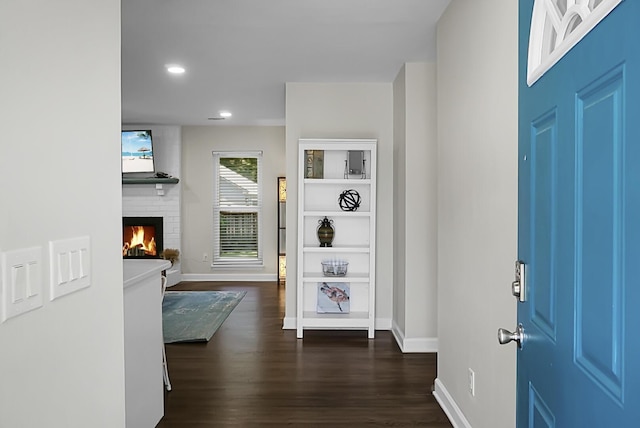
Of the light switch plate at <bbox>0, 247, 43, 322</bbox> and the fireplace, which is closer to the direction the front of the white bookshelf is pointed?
the light switch plate

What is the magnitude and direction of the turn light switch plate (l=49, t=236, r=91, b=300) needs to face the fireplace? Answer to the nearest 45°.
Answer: approximately 135° to its left

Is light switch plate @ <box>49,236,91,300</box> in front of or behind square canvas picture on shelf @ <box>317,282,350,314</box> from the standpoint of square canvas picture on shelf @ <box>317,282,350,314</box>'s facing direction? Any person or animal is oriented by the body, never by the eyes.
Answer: in front

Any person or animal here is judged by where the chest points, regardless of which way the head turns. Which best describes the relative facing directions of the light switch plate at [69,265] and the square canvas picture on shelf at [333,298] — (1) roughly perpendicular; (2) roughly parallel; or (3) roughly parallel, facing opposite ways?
roughly perpendicular

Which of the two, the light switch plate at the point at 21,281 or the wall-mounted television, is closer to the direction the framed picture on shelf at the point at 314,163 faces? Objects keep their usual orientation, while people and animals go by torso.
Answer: the light switch plate

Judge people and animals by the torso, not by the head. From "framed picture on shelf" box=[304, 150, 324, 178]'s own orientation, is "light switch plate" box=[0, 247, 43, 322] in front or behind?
in front

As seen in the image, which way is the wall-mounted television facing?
toward the camera

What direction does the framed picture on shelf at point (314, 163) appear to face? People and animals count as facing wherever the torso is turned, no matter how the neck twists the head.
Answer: toward the camera

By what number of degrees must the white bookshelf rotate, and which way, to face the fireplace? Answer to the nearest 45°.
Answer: approximately 135° to its right

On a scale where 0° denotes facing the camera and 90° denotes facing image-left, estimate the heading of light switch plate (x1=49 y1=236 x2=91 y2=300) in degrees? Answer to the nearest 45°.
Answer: approximately 315°

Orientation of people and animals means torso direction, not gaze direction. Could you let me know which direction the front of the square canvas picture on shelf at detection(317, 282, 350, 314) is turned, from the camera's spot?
facing the viewer

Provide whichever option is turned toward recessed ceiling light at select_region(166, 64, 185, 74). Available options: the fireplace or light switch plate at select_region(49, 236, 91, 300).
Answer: the fireplace

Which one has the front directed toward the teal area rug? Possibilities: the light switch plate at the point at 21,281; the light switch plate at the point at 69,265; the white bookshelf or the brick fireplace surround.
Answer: the brick fireplace surround

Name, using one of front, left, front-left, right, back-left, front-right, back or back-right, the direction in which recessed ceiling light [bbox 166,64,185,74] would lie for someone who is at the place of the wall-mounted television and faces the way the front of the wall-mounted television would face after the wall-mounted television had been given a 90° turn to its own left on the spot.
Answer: right
